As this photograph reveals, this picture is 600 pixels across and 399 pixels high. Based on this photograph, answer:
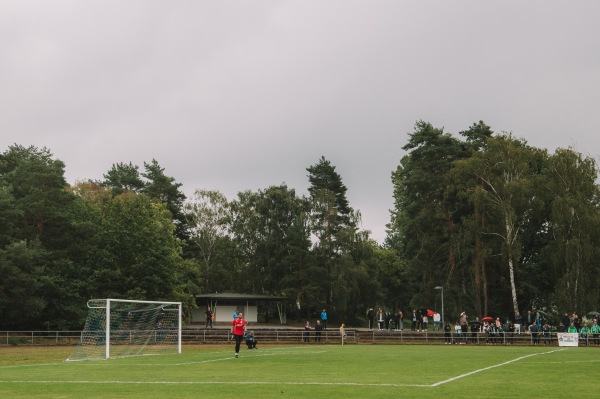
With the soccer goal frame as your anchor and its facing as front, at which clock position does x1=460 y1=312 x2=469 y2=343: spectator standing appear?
The spectator standing is roughly at 10 o'clock from the soccer goal frame.

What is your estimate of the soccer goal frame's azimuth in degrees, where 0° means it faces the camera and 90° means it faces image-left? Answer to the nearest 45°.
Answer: approximately 315°
